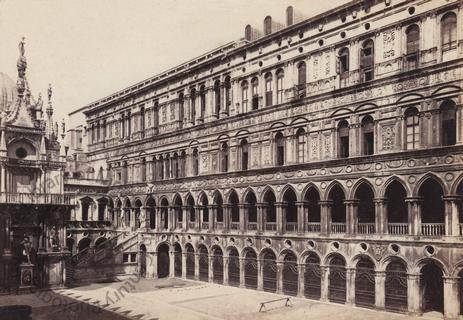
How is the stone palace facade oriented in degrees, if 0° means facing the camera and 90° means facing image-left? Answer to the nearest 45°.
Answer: approximately 45°
